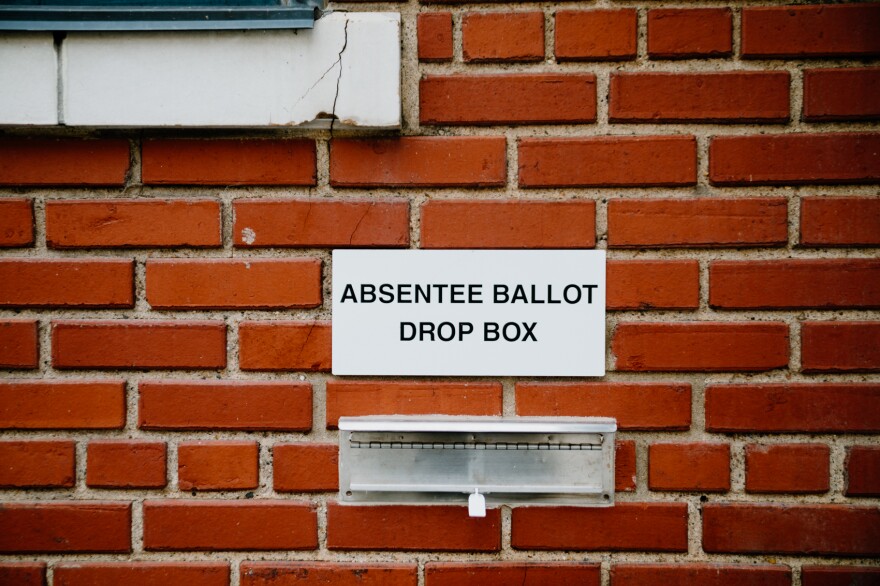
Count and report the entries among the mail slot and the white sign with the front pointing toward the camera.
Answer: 2

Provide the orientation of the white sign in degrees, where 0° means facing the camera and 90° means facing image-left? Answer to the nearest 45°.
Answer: approximately 0°

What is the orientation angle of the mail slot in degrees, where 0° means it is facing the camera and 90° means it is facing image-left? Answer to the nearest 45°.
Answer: approximately 0°
